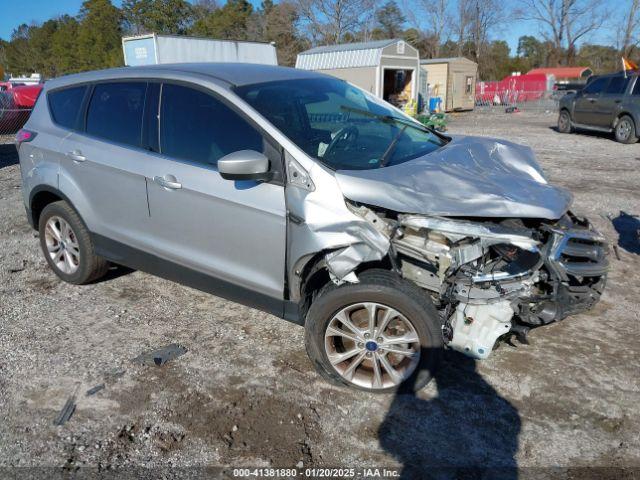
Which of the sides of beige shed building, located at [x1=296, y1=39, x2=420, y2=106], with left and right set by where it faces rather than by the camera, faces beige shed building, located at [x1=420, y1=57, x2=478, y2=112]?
left

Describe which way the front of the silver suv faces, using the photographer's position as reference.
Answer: facing the viewer and to the right of the viewer

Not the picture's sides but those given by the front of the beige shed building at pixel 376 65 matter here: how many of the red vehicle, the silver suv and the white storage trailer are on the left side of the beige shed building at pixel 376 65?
0

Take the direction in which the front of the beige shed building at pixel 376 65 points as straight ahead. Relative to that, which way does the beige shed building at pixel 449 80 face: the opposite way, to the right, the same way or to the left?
the same way

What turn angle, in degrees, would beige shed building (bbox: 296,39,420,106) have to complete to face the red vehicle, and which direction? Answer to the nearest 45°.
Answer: approximately 90° to its right

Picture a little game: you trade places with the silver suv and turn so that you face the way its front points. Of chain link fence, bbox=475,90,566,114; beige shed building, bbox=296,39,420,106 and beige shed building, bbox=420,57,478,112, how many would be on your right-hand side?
0

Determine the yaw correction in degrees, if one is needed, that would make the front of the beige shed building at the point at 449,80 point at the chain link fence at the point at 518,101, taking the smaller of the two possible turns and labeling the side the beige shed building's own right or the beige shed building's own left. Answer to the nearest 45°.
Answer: approximately 90° to the beige shed building's own left

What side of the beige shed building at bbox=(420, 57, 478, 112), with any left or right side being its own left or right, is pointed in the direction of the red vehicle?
right

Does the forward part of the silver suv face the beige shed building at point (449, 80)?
no

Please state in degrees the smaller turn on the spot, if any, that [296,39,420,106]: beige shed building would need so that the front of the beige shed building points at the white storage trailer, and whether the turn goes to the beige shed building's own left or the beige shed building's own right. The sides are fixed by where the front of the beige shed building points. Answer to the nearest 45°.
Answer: approximately 90° to the beige shed building's own right

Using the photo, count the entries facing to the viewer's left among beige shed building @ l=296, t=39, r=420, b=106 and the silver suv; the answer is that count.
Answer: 0

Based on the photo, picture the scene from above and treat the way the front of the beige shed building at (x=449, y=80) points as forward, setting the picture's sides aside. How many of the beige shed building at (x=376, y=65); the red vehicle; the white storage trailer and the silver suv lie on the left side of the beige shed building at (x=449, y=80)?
0

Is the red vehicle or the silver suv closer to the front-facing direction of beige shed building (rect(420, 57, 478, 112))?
the silver suv

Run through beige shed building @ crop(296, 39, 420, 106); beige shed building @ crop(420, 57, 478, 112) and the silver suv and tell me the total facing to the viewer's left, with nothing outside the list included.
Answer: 0

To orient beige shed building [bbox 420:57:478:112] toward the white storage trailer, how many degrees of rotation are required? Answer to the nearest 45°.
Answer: approximately 90° to its right

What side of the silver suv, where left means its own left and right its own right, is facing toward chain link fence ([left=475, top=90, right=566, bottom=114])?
left

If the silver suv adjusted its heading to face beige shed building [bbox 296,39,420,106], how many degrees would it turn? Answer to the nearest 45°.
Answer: approximately 135° to its left

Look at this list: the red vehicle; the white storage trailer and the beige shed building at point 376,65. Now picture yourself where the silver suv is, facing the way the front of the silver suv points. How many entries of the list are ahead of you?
0

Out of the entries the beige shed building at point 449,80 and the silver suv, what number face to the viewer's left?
0
